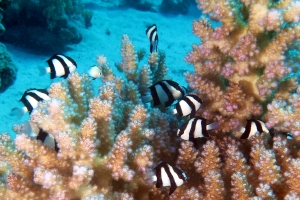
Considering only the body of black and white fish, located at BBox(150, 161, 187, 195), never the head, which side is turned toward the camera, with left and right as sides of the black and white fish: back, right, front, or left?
right

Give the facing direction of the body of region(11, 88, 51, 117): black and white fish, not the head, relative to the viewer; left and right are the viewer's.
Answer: facing to the right of the viewer

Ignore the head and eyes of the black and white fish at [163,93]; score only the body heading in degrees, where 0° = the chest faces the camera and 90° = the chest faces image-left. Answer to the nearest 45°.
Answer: approximately 270°

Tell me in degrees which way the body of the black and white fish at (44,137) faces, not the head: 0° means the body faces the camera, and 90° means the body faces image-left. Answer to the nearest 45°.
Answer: approximately 270°
